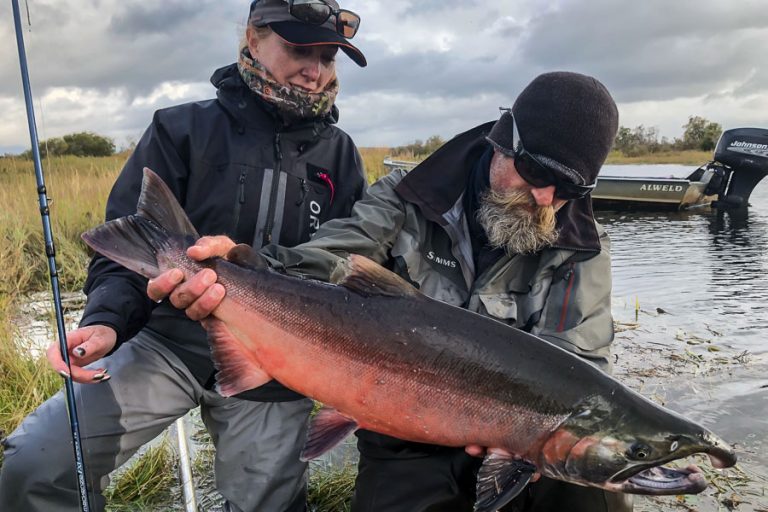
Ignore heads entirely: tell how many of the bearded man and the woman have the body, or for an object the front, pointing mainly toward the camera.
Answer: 2

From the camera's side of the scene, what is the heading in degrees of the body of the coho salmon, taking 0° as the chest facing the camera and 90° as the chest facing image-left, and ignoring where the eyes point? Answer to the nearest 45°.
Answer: approximately 270°

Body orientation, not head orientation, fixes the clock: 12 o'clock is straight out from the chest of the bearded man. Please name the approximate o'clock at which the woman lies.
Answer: The woman is roughly at 3 o'clock from the bearded man.

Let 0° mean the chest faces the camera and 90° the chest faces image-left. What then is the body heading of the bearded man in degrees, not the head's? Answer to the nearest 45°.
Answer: approximately 0°

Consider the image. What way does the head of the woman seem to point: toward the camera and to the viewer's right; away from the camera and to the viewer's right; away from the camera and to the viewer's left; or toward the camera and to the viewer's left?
toward the camera and to the viewer's right
